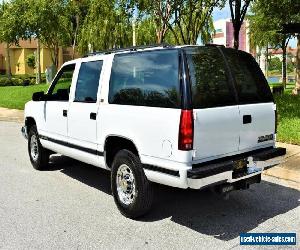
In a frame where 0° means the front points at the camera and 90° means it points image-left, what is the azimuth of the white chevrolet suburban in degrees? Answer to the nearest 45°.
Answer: approximately 135°

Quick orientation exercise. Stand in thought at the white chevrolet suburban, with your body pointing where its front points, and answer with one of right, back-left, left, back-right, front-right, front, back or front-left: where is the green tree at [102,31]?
front-right
